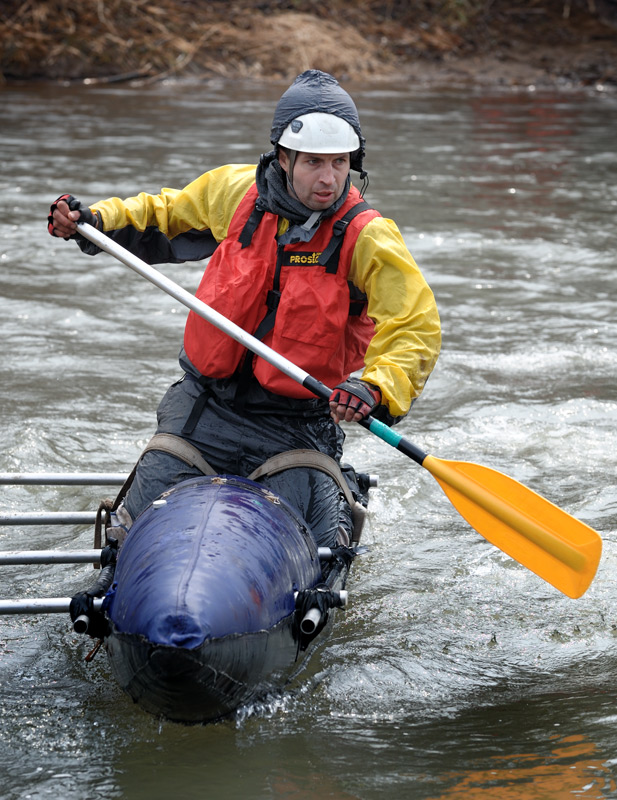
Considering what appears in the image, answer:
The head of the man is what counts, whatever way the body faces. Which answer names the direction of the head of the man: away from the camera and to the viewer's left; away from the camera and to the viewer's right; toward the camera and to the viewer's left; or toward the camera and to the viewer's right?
toward the camera and to the viewer's right

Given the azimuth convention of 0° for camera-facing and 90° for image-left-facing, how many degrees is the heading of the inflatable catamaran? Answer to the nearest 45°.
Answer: approximately 0°

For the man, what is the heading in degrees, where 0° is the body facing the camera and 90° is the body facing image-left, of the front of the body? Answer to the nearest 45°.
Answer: approximately 0°
